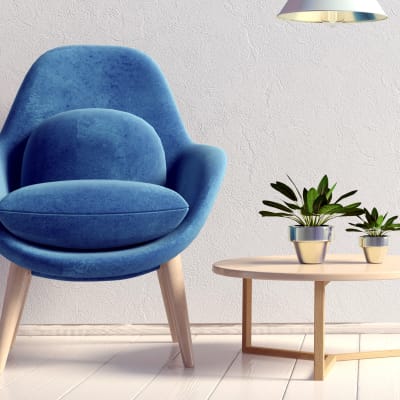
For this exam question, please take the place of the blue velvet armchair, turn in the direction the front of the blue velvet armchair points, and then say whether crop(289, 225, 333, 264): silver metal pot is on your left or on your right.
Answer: on your left

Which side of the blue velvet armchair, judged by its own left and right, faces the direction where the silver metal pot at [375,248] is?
left

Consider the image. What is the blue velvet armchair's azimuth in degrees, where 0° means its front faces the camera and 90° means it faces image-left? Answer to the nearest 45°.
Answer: approximately 0°

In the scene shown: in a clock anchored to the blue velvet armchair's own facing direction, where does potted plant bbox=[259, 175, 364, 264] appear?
The potted plant is roughly at 10 o'clock from the blue velvet armchair.

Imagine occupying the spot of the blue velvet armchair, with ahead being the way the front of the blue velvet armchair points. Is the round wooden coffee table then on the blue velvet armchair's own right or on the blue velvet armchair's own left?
on the blue velvet armchair's own left

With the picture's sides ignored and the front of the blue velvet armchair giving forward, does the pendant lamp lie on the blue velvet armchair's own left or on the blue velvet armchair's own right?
on the blue velvet armchair's own left
